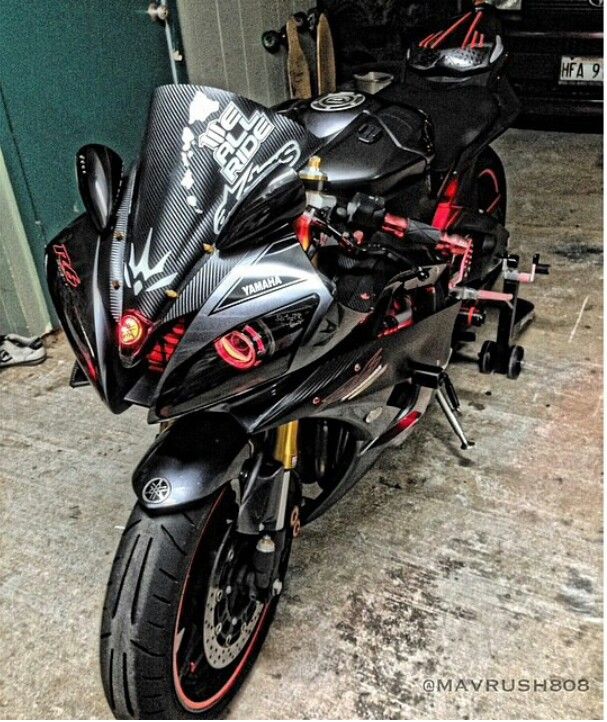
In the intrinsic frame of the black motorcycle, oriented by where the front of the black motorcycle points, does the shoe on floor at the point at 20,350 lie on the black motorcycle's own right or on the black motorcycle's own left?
on the black motorcycle's own right

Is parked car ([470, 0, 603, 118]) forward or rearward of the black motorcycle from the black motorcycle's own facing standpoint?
rearward

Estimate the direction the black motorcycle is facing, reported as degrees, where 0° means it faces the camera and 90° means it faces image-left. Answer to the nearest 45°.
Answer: approximately 45°
